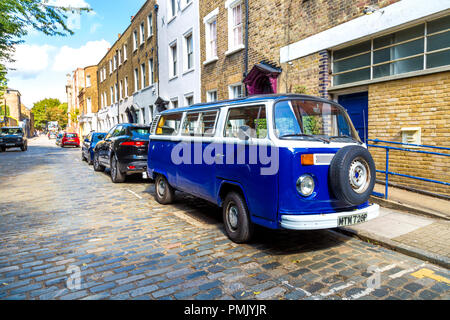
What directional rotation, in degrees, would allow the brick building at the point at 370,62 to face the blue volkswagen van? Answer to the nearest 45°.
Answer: approximately 45° to its left

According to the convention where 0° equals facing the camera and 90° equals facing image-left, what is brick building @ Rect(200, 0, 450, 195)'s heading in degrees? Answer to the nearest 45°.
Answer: approximately 45°

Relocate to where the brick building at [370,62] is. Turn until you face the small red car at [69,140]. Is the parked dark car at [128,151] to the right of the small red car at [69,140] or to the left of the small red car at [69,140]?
left

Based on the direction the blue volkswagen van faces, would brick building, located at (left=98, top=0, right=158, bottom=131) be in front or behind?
behind

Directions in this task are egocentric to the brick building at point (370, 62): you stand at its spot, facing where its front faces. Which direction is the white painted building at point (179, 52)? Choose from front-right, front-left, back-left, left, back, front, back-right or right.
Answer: right

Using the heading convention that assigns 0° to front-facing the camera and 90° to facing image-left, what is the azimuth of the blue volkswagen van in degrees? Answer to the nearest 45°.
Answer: approximately 315°

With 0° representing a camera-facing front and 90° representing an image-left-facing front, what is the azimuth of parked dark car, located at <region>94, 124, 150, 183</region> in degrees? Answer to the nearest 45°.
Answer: approximately 135°
